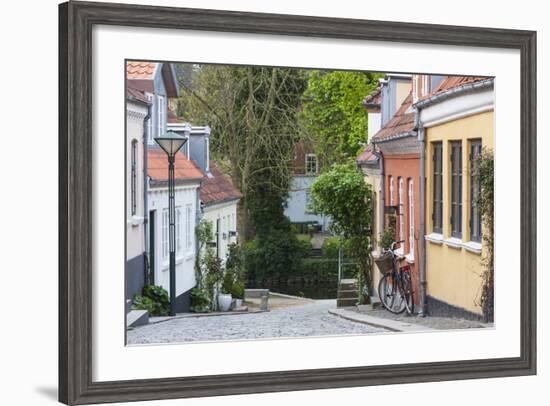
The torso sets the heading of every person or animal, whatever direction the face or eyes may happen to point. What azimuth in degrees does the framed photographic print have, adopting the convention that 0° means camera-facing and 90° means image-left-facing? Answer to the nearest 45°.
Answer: approximately 315°
